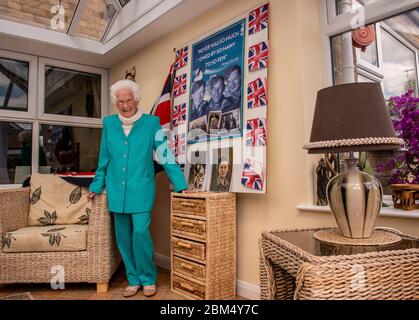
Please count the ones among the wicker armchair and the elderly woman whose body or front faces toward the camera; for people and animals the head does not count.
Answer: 2

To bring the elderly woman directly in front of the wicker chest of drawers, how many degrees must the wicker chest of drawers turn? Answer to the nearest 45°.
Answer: approximately 90° to its right

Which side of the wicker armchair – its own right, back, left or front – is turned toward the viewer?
front

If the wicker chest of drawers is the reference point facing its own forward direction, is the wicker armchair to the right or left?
on its right

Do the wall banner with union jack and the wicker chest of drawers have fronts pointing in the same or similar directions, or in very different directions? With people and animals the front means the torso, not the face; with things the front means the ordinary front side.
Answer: same or similar directions

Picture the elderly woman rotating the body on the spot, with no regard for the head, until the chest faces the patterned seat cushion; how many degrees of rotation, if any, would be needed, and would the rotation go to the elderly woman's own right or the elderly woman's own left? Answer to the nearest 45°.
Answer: approximately 90° to the elderly woman's own right

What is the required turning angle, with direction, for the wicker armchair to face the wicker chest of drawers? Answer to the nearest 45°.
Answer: approximately 45° to its left

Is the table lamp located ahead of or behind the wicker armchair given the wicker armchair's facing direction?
ahead

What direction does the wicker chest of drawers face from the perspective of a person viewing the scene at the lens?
facing the viewer and to the left of the viewer

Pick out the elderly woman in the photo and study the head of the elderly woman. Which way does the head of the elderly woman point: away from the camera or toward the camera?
toward the camera

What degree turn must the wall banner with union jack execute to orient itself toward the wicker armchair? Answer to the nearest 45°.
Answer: approximately 45° to its right
